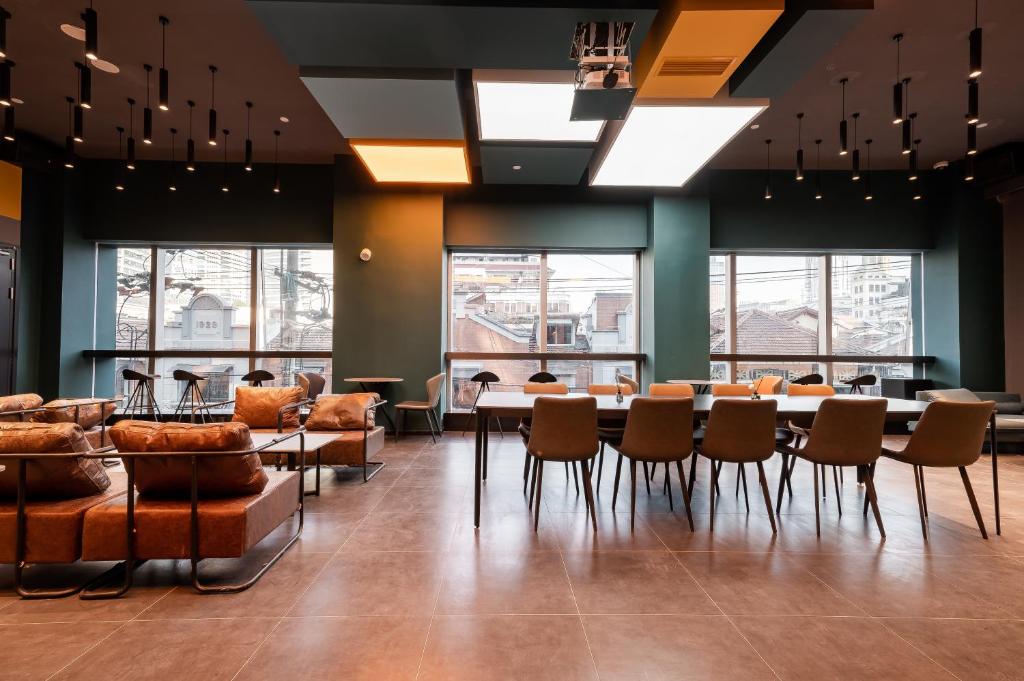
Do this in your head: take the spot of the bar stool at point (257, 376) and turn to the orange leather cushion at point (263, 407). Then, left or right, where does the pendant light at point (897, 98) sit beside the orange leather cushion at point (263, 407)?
left

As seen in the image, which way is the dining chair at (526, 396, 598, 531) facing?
away from the camera

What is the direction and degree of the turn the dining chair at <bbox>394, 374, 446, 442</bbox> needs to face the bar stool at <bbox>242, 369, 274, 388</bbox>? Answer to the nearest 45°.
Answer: approximately 45° to its right

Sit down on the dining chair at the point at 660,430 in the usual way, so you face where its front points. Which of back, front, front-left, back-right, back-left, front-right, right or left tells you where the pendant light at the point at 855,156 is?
right

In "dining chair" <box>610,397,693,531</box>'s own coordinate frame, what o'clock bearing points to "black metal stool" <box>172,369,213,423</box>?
The black metal stool is roughly at 11 o'clock from the dining chair.

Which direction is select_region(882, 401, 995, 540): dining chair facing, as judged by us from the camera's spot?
facing away from the viewer and to the left of the viewer

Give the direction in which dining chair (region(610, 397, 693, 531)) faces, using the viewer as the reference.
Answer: facing away from the viewer and to the left of the viewer

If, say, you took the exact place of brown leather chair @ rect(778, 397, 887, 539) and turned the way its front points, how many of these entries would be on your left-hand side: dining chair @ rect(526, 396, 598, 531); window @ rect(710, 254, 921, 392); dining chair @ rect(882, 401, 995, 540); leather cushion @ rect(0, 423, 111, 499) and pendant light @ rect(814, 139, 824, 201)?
2

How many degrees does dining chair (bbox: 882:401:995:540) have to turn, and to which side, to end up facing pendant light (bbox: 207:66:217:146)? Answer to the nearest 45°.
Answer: approximately 90° to its left

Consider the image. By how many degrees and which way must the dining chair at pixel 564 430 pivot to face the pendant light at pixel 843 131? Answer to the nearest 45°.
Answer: approximately 45° to its right
